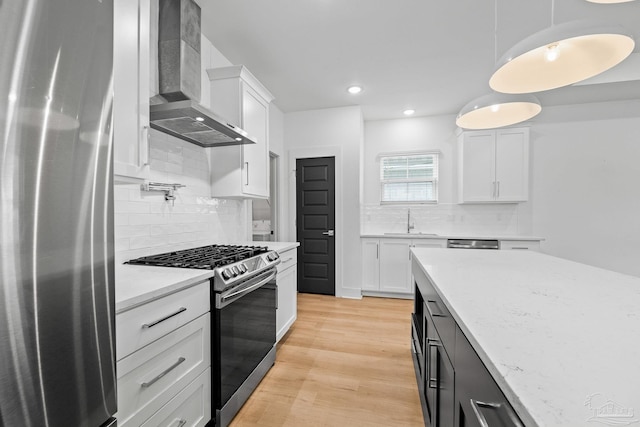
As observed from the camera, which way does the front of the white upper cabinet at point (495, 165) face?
facing the viewer

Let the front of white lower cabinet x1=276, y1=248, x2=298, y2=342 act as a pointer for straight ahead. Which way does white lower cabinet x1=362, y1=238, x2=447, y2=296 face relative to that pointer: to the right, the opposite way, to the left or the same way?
to the right

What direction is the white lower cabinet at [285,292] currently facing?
to the viewer's right

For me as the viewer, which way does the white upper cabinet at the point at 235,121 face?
facing the viewer and to the right of the viewer

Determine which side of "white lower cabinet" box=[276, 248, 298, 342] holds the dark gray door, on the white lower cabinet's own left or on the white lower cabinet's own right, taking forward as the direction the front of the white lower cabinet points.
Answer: on the white lower cabinet's own left

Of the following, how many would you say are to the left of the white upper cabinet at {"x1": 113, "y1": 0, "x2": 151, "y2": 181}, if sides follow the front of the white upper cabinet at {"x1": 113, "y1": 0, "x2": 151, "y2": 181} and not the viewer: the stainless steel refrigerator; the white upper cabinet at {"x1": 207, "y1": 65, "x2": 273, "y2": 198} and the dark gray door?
2

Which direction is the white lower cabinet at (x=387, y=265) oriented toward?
toward the camera

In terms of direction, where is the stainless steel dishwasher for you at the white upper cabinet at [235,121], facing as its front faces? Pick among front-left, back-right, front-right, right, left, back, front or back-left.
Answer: front-left

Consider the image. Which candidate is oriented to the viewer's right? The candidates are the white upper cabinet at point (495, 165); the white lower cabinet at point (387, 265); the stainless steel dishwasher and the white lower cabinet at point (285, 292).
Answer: the white lower cabinet at point (285, 292)

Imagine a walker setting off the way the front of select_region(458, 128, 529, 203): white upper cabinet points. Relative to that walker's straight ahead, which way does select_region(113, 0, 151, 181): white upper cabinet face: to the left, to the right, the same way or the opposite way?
to the left

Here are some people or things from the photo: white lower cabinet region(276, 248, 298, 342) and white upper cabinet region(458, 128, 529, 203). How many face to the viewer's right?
1

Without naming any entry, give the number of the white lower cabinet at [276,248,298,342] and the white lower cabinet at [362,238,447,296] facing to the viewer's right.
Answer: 1

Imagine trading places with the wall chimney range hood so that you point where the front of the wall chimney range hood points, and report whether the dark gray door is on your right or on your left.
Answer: on your left

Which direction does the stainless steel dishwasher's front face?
toward the camera

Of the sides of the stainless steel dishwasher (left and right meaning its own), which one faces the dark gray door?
right

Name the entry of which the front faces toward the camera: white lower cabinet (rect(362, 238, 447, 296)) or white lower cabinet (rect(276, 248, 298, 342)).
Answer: white lower cabinet (rect(362, 238, 447, 296))
